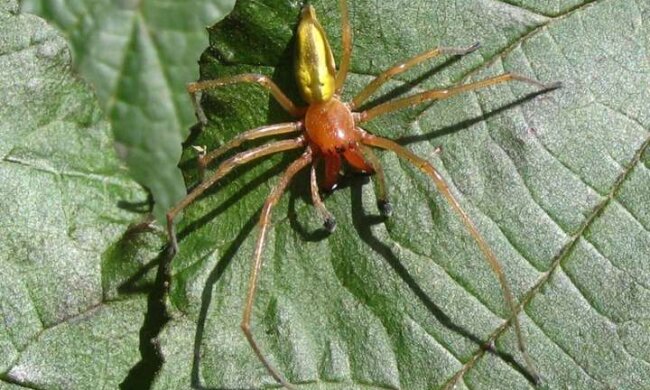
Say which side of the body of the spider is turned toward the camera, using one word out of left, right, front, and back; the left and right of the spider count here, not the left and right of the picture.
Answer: front

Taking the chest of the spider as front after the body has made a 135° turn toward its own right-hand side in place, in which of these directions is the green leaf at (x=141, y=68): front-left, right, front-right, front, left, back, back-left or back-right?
front
